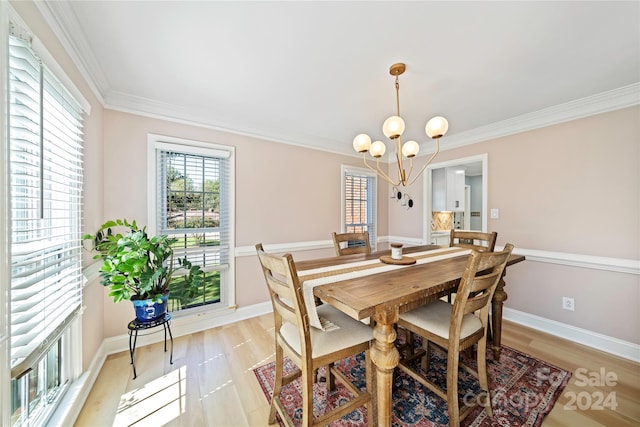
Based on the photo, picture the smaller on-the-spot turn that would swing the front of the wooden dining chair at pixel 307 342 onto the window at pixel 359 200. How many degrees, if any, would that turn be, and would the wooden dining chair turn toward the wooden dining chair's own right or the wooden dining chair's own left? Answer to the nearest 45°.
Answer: approximately 45° to the wooden dining chair's own left

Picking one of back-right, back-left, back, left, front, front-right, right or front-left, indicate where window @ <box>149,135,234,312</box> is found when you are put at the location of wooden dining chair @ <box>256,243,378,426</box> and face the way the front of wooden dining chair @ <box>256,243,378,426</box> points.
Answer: left

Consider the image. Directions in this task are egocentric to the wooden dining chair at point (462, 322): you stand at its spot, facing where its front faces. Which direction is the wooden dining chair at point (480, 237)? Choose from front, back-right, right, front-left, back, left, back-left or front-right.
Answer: front-right

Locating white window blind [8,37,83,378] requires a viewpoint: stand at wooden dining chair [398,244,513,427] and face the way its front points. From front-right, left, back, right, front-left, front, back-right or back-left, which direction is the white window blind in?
left

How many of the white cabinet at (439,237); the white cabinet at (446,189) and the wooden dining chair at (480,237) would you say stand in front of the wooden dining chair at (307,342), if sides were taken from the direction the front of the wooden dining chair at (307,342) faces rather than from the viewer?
3

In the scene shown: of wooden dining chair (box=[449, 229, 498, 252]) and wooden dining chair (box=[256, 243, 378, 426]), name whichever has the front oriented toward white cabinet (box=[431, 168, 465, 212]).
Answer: wooden dining chair (box=[256, 243, 378, 426])

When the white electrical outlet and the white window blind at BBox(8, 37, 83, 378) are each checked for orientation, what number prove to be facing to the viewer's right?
1

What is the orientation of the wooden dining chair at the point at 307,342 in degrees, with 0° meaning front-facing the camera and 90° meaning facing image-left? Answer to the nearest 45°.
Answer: approximately 225°

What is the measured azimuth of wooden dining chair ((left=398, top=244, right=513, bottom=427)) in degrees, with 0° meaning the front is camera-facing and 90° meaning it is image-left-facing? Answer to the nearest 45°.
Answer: approximately 135°

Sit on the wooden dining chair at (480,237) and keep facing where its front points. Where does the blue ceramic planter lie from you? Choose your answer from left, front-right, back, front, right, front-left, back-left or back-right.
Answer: front

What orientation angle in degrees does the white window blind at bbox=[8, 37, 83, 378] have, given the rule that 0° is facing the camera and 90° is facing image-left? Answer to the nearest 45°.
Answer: approximately 270°

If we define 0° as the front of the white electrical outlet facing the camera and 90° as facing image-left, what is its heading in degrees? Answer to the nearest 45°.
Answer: approximately 45°

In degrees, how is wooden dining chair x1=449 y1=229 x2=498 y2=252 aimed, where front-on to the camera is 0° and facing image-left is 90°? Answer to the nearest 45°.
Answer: approximately 45°

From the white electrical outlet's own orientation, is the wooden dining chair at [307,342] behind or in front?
in front

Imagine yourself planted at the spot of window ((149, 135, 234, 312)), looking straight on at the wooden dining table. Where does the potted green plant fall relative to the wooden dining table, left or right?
right

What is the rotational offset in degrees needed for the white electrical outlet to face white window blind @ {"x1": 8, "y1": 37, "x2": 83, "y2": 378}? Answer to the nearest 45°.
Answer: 0° — it already faces it
